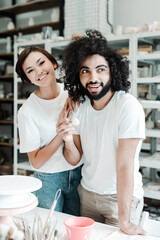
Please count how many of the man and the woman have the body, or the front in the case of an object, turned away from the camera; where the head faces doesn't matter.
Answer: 0

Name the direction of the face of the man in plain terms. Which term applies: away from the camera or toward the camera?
toward the camera

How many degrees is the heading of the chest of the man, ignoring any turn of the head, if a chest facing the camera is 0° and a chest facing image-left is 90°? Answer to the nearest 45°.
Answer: approximately 45°

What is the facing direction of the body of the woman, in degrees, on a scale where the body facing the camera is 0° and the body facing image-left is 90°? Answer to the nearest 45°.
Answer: approximately 315°
